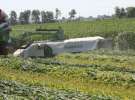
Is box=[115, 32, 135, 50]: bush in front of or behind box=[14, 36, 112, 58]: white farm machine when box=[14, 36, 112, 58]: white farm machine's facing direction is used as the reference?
behind

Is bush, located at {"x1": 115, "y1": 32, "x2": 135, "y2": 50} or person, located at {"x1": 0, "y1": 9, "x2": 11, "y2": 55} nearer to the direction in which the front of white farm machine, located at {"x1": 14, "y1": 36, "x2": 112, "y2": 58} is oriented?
the person

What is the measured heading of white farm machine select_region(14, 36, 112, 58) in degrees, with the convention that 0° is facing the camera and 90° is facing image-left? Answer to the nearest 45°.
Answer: approximately 90°
